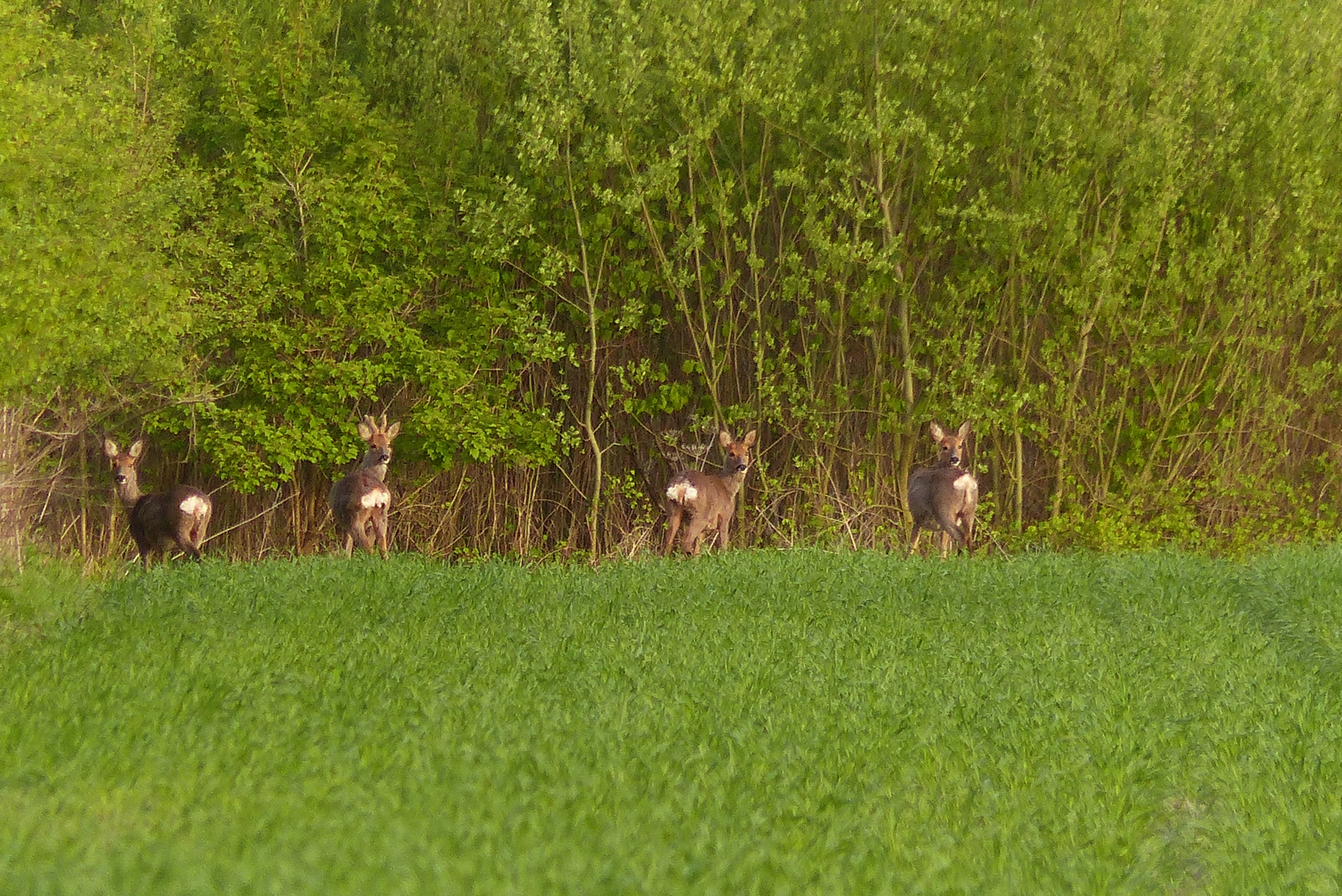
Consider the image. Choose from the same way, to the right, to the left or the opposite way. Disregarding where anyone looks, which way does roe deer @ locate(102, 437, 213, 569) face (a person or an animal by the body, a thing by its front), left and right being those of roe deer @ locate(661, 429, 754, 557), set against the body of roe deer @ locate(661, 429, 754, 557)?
to the left

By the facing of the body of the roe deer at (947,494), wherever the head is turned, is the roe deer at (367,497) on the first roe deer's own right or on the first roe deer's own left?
on the first roe deer's own left

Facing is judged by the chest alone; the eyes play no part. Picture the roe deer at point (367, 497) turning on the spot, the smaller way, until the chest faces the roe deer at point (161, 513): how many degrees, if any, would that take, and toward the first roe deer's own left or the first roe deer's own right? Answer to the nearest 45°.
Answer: approximately 45° to the first roe deer's own left

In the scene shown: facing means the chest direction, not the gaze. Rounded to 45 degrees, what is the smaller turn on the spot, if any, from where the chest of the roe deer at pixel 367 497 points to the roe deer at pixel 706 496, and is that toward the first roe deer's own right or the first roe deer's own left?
approximately 135° to the first roe deer's own right

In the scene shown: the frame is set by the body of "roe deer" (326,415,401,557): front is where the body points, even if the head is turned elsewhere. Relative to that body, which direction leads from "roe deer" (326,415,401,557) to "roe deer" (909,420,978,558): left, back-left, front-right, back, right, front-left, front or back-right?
back-right

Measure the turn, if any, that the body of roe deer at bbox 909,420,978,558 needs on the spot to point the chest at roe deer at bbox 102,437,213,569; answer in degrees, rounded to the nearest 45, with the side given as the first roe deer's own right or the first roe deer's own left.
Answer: approximately 45° to the first roe deer's own left

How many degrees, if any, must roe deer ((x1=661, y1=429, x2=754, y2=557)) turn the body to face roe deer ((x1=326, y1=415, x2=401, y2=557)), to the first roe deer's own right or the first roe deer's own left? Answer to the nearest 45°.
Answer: approximately 135° to the first roe deer's own left

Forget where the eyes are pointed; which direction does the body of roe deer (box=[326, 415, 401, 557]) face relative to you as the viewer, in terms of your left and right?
facing away from the viewer and to the left of the viewer

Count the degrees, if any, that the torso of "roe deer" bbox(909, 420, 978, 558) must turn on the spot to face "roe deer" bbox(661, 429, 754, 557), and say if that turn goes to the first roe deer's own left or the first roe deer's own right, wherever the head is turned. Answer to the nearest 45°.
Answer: approximately 45° to the first roe deer's own left

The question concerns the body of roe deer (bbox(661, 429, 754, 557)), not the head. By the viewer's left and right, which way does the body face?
facing away from the viewer and to the right of the viewer

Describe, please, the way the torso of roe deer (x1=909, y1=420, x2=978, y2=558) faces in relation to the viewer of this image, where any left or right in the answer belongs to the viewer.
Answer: facing away from the viewer and to the left of the viewer

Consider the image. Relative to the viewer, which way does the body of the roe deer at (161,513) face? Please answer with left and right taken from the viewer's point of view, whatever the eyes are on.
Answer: facing away from the viewer and to the left of the viewer

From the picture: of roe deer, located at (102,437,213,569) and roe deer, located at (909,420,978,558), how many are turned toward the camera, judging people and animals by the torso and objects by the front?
0
